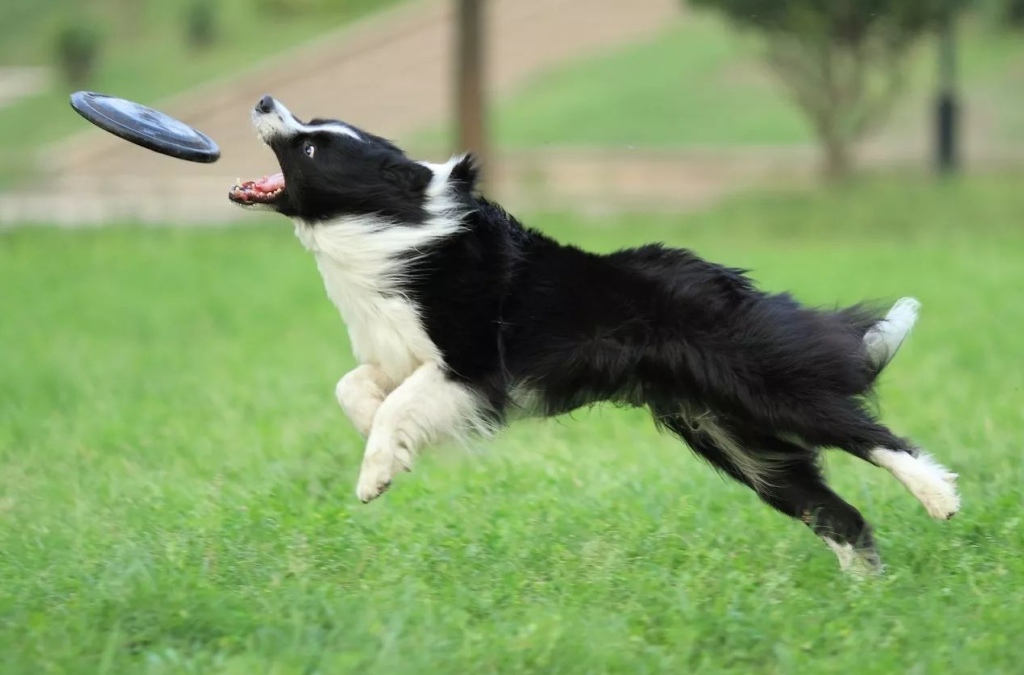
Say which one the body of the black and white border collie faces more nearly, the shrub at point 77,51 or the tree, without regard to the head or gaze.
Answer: the shrub

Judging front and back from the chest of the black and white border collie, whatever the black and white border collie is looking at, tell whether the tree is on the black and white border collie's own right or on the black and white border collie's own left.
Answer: on the black and white border collie's own right

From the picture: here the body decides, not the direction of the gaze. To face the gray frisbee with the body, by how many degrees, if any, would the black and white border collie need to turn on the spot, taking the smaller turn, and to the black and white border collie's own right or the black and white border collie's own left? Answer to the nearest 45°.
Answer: approximately 45° to the black and white border collie's own right

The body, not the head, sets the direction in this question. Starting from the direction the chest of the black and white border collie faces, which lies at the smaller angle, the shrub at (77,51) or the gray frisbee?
the gray frisbee

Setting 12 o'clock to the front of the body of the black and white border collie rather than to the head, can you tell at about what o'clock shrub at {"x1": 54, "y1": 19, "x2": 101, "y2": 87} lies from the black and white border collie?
The shrub is roughly at 2 o'clock from the black and white border collie.

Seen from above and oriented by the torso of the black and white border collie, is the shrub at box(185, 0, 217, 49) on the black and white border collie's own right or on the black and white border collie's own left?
on the black and white border collie's own right

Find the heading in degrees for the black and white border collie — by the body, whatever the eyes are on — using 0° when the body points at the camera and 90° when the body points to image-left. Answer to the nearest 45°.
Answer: approximately 90°

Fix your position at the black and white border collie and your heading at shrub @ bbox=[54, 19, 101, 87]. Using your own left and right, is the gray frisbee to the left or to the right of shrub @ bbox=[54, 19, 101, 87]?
left

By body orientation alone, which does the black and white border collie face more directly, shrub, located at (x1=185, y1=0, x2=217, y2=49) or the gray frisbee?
the gray frisbee

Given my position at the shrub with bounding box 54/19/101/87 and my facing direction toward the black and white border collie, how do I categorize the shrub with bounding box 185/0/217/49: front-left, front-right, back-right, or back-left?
back-left

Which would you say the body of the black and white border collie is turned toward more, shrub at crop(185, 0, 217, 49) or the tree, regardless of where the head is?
the shrub
